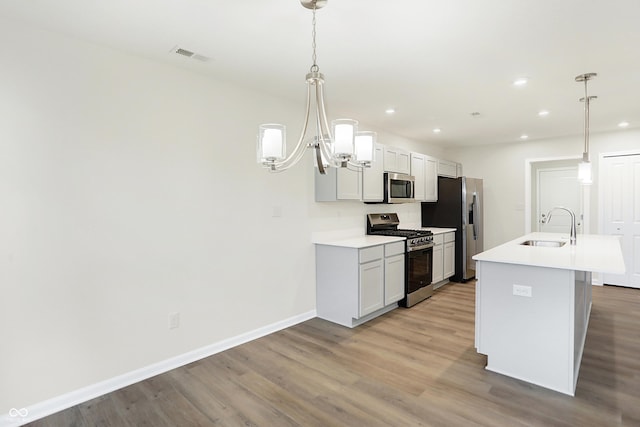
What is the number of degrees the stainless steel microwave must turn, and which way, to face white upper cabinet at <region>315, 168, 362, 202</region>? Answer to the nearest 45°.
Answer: approximately 90° to its right

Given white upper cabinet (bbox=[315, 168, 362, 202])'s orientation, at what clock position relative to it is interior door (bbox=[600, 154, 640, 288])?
The interior door is roughly at 10 o'clock from the white upper cabinet.

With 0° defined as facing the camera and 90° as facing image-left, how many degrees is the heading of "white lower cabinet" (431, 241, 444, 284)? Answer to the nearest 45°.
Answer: approximately 315°

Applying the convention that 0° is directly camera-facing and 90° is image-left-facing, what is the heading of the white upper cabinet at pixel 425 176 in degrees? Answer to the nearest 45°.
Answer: approximately 315°
